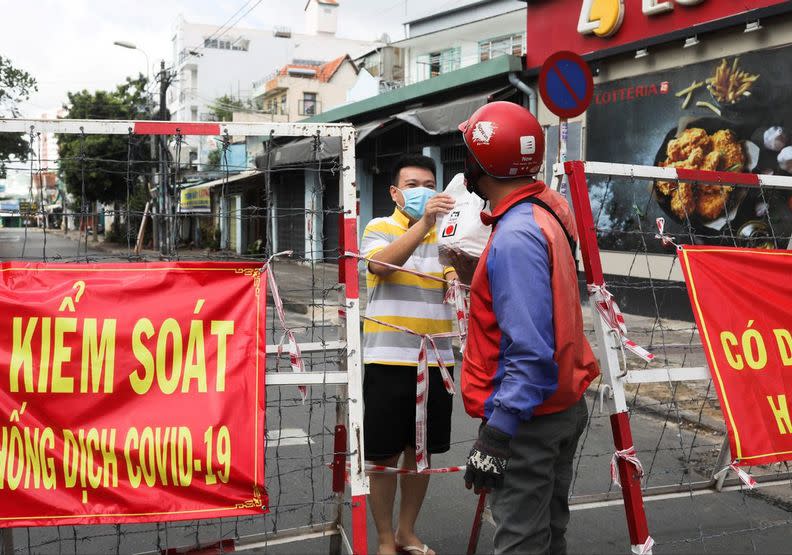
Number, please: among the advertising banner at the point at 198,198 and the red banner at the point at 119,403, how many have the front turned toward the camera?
2

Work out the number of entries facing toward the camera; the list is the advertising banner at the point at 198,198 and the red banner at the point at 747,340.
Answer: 2

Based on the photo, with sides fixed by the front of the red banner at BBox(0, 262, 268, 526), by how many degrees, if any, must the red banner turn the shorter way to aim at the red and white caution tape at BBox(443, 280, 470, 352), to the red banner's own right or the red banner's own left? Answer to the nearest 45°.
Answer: approximately 90° to the red banner's own left

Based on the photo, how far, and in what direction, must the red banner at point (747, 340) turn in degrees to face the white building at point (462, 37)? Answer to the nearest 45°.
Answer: approximately 180°

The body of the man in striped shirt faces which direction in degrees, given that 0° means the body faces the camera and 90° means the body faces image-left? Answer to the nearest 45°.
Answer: approximately 315°

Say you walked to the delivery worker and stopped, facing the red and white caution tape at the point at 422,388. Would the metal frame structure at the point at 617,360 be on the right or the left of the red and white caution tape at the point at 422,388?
right

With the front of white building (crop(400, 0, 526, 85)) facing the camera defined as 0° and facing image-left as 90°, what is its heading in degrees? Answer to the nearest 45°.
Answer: approximately 45°

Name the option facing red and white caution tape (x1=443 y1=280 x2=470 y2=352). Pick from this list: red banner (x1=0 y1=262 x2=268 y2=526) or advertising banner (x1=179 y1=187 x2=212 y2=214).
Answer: the advertising banner

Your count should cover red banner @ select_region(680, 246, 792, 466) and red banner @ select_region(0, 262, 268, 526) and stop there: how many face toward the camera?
2

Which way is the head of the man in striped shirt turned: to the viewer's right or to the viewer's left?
to the viewer's right
